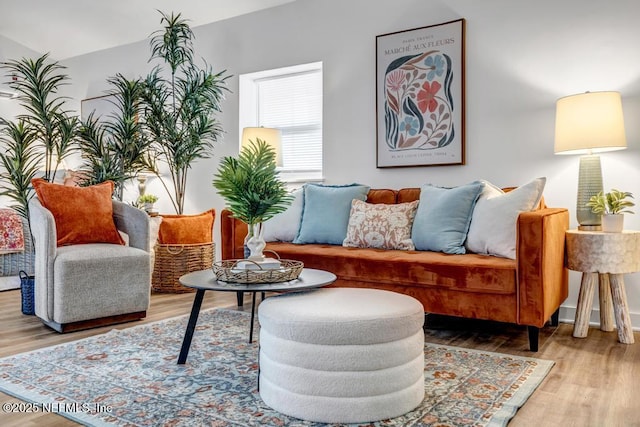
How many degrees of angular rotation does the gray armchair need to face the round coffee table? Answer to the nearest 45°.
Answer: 0° — it already faces it

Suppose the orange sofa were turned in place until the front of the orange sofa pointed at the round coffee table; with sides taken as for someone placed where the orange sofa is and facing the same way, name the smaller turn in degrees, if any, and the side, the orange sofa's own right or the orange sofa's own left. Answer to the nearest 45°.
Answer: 0° — it already faces it

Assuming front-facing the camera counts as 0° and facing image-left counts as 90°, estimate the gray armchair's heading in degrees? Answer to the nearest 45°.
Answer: approximately 315°

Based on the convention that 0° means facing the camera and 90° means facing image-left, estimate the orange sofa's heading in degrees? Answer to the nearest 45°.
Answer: approximately 45°

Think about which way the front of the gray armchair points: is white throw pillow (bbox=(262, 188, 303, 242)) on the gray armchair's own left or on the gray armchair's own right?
on the gray armchair's own left
